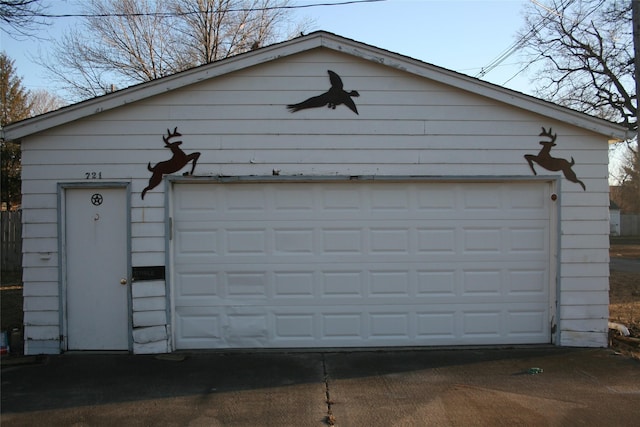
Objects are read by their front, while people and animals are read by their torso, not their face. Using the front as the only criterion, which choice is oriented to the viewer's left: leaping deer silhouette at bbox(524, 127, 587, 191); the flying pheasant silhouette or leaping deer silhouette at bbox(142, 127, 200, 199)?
leaping deer silhouette at bbox(524, 127, 587, 191)

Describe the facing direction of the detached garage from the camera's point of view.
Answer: facing the viewer

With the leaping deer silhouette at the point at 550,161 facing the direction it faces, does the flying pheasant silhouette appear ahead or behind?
ahead

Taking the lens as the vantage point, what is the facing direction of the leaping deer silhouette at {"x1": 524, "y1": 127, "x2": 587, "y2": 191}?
facing to the left of the viewer

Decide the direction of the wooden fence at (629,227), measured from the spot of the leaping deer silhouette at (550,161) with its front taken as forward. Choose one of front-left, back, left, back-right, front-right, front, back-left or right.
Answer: right

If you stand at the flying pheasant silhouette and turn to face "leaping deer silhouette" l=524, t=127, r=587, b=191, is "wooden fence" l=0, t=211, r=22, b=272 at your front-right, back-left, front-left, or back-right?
back-left

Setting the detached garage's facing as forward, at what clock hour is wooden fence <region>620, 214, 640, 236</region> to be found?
The wooden fence is roughly at 7 o'clock from the detached garage.

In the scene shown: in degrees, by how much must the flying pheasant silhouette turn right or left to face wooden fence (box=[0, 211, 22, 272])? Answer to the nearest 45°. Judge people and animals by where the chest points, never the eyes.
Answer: approximately 135° to its left

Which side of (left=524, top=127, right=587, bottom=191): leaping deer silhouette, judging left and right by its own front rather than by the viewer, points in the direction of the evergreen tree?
front

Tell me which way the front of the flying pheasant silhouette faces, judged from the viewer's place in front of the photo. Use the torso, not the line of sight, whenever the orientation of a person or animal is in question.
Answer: facing to the right of the viewer

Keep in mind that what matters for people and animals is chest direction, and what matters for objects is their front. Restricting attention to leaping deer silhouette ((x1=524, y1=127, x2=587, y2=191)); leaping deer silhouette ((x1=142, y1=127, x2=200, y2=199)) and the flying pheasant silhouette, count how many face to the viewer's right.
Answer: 2

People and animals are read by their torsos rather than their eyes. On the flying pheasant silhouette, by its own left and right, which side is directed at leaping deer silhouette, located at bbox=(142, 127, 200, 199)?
back

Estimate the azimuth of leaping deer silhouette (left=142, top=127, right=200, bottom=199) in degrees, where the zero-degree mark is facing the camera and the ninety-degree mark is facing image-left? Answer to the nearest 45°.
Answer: approximately 270°

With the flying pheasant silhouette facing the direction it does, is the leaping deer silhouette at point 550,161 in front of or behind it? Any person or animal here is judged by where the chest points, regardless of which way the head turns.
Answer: in front
